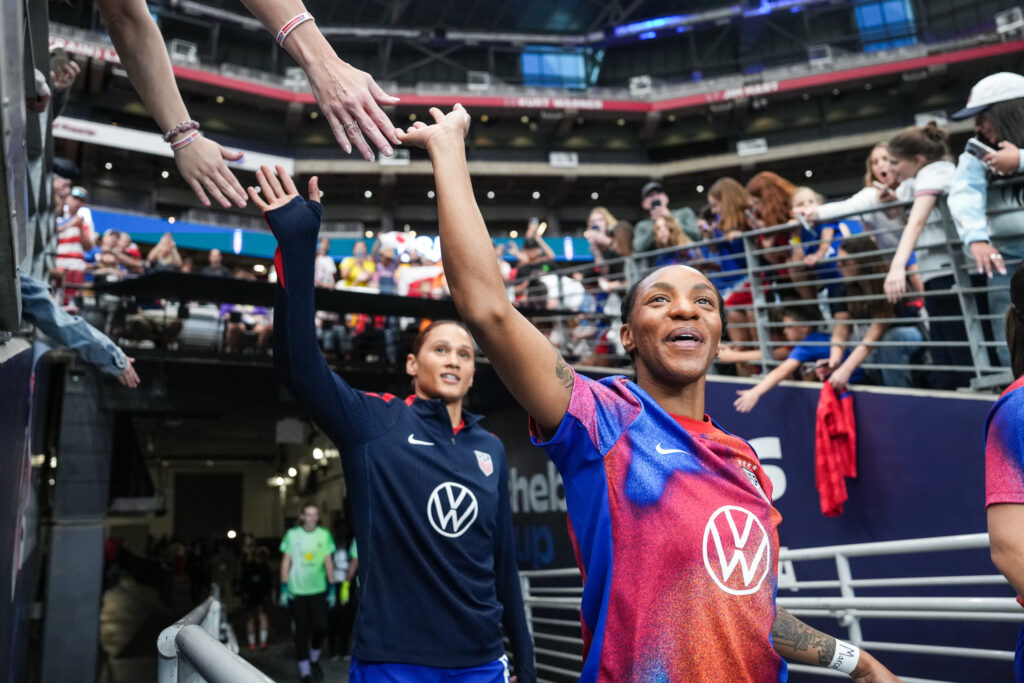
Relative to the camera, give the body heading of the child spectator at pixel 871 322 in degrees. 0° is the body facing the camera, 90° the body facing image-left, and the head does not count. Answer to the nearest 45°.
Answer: approximately 45°

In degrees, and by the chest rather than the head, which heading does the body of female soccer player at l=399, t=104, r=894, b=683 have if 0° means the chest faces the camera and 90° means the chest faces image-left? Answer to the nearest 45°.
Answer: approximately 315°

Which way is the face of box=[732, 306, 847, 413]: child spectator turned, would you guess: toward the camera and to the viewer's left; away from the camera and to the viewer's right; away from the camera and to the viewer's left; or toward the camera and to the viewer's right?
toward the camera and to the viewer's left

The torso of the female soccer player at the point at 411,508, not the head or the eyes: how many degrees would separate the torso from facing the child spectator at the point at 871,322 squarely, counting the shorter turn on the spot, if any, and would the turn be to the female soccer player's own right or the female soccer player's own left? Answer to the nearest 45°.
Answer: approximately 90° to the female soccer player's own left

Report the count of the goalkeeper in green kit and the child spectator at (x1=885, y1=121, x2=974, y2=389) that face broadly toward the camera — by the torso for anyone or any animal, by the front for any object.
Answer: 1

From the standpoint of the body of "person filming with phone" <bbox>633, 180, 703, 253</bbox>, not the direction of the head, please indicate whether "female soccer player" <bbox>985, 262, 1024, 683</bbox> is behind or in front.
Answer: in front

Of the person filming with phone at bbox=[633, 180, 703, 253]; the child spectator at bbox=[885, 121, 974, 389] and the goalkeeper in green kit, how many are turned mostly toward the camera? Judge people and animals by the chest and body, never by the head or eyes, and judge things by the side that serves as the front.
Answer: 2

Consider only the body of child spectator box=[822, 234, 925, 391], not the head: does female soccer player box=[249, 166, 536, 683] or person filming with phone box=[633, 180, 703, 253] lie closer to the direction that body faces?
the female soccer player

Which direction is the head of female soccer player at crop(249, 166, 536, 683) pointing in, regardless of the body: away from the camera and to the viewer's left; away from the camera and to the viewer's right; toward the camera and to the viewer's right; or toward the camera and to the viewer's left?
toward the camera and to the viewer's right

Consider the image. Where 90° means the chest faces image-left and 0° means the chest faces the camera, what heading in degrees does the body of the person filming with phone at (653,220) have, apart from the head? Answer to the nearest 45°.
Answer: approximately 0°

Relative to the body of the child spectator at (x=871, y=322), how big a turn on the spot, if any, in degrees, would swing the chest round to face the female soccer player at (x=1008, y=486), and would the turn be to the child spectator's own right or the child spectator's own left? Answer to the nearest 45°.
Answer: approximately 45° to the child spectator's own left

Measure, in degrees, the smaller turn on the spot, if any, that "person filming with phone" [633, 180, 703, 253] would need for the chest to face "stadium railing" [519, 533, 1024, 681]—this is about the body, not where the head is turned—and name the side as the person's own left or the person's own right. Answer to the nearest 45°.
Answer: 0° — they already face it

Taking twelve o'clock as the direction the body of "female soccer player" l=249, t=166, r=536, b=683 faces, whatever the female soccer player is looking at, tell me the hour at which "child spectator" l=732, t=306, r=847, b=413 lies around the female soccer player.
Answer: The child spectator is roughly at 9 o'clock from the female soccer player.
